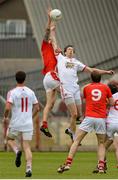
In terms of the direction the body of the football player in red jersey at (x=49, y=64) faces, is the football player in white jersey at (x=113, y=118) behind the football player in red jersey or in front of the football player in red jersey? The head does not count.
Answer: in front

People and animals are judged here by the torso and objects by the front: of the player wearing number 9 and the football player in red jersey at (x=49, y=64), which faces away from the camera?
the player wearing number 9

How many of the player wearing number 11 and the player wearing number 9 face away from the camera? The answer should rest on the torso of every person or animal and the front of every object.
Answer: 2

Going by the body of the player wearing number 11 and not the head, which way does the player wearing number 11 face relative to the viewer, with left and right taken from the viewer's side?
facing away from the viewer

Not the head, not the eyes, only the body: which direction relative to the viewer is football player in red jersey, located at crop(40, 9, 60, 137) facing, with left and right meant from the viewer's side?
facing to the right of the viewer

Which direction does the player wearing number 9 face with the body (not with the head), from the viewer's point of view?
away from the camera
